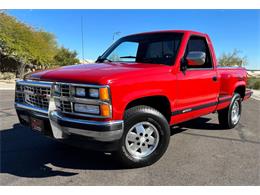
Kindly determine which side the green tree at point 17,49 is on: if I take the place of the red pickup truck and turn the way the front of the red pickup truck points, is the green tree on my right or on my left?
on my right

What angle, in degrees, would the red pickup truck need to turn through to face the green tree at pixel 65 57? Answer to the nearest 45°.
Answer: approximately 135° to its right

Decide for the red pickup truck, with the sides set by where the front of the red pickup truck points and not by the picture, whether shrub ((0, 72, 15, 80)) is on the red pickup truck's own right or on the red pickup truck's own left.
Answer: on the red pickup truck's own right

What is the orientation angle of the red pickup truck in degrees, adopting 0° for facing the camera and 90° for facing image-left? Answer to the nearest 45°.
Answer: approximately 45°
